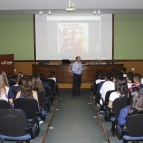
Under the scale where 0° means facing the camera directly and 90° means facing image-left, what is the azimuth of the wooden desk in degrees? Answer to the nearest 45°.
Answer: approximately 0°

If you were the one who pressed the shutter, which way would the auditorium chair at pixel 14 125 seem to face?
facing away from the viewer and to the right of the viewer

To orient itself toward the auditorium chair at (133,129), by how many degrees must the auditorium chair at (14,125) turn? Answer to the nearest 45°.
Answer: approximately 45° to its right

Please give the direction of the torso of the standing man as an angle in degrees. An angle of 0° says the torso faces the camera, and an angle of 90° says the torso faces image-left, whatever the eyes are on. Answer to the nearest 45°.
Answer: approximately 315°

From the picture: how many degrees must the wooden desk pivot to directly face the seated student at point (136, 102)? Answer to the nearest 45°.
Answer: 0° — it already faces them

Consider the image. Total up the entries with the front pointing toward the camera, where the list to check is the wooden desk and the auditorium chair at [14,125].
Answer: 1

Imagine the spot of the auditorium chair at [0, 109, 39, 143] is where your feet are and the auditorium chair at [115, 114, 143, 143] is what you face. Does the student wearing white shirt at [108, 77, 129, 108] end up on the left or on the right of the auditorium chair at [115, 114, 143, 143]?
left

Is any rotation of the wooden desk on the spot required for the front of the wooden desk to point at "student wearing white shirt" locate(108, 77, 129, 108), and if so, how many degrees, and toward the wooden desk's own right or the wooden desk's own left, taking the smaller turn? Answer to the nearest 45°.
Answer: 0° — it already faces them
